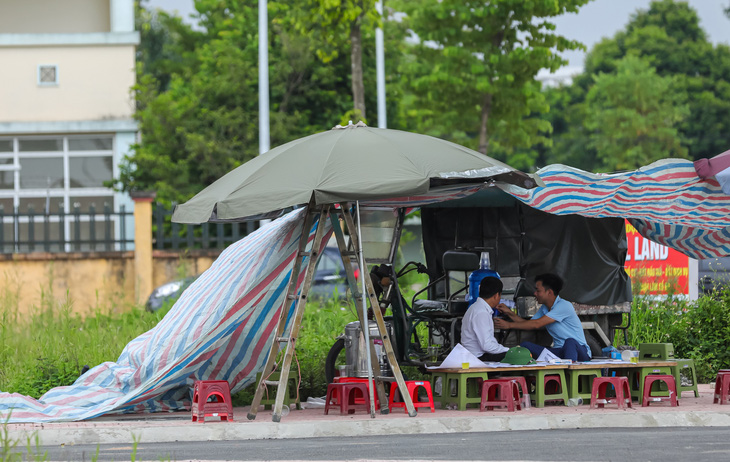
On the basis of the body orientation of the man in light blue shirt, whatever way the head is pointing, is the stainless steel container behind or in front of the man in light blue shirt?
in front

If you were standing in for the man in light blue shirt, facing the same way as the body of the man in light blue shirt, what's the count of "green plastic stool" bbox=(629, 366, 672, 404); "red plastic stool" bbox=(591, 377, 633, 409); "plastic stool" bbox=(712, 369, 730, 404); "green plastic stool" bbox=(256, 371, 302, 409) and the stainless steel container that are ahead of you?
2

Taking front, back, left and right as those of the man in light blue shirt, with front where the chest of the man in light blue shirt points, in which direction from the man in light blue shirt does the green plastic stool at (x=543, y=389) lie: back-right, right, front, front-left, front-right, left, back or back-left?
left

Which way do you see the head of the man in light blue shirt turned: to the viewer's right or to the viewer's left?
to the viewer's left

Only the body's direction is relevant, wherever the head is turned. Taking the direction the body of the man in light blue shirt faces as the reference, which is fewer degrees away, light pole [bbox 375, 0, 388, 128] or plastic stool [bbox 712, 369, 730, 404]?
the light pole

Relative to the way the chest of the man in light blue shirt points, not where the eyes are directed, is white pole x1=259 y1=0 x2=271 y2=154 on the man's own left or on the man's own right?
on the man's own right

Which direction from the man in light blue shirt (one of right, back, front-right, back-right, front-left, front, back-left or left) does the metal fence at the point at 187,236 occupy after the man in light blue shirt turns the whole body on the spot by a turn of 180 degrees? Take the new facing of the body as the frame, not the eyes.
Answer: back-left

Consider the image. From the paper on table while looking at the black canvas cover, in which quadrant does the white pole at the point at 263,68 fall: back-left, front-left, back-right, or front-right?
front-left

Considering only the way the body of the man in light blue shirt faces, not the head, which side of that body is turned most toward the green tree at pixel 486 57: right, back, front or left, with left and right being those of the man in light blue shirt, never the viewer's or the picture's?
right

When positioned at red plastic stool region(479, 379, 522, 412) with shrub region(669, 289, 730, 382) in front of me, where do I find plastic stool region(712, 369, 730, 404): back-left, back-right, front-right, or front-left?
front-right

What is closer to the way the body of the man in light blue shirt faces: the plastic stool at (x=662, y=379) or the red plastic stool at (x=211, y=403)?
the red plastic stool

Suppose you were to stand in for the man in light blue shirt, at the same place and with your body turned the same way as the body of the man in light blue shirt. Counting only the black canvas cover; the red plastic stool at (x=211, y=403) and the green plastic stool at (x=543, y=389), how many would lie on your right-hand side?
1

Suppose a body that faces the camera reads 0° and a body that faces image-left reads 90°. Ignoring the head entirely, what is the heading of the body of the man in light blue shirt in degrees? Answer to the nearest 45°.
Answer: approximately 90°

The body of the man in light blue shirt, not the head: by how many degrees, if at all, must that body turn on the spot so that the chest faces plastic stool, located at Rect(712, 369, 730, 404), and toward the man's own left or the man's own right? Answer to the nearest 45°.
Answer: approximately 180°

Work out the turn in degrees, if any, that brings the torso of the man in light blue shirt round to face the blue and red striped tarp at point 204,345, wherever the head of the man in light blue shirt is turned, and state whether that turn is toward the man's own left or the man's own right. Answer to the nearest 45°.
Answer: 0° — they already face it

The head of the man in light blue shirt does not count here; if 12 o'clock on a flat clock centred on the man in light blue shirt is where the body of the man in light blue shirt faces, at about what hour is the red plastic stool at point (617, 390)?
The red plastic stool is roughly at 8 o'clock from the man in light blue shirt.
